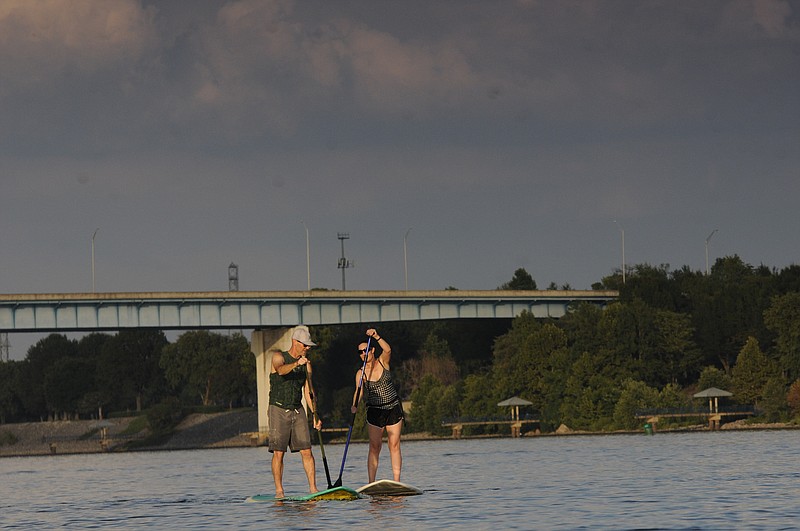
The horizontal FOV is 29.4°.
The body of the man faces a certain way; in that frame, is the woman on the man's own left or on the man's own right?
on the man's own left
